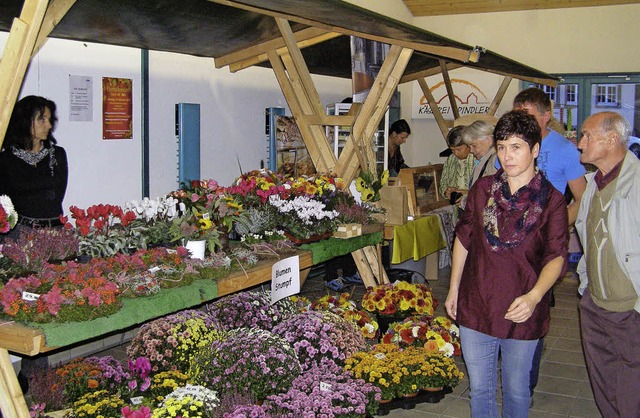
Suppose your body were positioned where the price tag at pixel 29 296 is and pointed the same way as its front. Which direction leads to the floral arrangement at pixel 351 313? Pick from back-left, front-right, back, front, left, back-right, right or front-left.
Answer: back-left

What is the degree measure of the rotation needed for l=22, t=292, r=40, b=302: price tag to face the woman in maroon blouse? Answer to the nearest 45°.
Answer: approximately 90° to its left

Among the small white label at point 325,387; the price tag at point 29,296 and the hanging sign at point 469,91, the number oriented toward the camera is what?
3

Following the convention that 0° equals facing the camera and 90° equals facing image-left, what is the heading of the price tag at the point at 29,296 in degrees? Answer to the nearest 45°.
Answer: approximately 0°

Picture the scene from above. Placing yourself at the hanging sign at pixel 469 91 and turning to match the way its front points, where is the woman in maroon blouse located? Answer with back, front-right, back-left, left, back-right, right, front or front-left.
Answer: front

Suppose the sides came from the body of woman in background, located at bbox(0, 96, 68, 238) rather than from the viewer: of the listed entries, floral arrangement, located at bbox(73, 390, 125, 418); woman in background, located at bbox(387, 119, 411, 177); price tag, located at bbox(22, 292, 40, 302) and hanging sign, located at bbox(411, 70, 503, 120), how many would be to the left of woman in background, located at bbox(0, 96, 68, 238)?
2

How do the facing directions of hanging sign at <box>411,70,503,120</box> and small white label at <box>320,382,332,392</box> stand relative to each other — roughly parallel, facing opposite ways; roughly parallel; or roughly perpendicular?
roughly parallel

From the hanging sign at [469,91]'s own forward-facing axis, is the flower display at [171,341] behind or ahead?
ahead

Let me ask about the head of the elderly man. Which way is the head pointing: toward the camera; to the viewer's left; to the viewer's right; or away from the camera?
to the viewer's left

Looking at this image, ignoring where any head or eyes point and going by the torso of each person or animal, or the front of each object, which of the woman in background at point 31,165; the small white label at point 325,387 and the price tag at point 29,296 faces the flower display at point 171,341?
the woman in background

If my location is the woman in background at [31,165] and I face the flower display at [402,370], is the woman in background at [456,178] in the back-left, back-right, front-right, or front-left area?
front-left

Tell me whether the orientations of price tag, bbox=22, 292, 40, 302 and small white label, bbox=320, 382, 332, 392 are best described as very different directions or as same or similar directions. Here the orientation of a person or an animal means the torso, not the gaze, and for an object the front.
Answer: same or similar directions

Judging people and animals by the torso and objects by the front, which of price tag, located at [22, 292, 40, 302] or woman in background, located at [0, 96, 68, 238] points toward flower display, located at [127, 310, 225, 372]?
the woman in background

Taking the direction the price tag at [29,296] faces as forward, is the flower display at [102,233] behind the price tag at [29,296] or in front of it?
behind

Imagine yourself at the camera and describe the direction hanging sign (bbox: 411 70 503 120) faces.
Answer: facing the viewer
